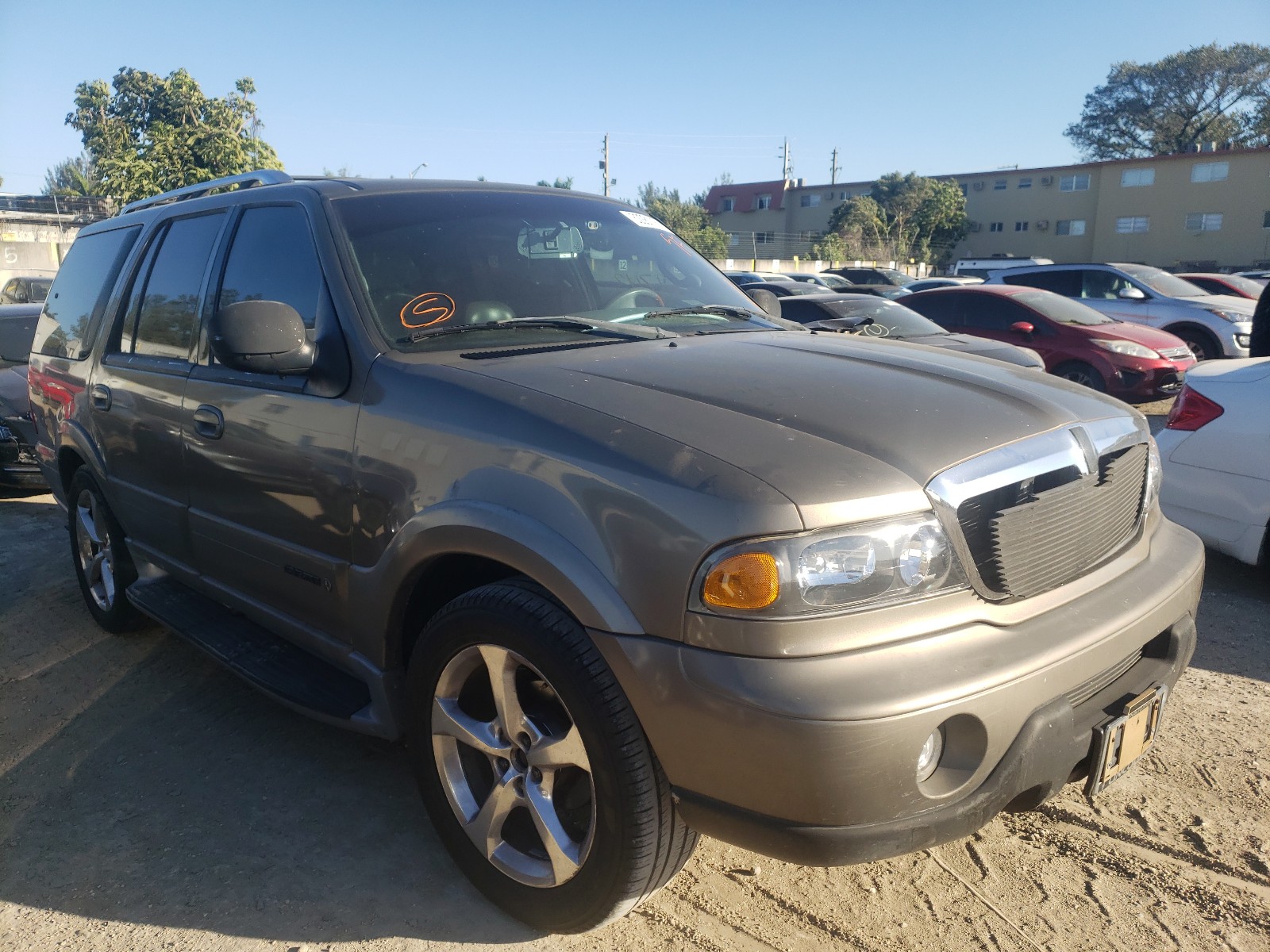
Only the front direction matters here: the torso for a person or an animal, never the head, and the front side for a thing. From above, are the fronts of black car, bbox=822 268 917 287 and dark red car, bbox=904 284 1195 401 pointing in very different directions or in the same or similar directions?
same or similar directions

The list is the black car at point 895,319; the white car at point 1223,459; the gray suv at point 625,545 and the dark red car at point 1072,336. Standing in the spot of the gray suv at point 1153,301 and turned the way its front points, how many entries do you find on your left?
0

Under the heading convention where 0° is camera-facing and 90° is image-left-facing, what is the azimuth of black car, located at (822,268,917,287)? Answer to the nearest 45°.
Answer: approximately 315°

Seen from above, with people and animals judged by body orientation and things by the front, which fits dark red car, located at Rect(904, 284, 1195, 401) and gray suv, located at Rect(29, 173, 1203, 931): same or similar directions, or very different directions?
same or similar directions

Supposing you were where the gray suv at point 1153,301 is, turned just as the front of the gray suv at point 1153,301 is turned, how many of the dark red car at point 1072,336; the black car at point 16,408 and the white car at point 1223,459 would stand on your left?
0

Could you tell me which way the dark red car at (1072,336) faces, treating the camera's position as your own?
facing the viewer and to the right of the viewer

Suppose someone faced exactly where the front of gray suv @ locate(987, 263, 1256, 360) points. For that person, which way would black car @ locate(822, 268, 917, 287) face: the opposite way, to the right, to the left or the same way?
the same way

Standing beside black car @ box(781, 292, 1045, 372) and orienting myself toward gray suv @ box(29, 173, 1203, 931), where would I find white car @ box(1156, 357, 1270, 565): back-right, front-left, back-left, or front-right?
front-left

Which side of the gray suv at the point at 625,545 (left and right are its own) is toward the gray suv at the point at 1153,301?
left

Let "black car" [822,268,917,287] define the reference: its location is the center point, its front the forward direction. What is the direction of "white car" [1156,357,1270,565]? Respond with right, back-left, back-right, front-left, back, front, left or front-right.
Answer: front-right

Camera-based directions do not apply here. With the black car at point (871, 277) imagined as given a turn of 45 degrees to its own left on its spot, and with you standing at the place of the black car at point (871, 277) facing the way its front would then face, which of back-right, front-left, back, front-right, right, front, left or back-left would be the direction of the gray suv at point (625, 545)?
right

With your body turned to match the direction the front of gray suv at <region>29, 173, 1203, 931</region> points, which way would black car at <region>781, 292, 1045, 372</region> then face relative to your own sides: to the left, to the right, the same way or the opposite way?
the same way

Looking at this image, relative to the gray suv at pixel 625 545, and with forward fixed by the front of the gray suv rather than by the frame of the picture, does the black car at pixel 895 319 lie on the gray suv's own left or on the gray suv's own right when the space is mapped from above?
on the gray suv's own left

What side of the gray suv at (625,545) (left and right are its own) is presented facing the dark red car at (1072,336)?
left

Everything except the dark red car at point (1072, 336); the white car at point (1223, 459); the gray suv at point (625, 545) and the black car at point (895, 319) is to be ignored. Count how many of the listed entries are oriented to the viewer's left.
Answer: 0

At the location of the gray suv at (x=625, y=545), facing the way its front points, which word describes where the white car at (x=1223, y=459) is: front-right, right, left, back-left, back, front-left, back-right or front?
left

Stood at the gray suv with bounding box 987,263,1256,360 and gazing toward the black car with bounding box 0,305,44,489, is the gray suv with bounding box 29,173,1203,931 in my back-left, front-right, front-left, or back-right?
front-left

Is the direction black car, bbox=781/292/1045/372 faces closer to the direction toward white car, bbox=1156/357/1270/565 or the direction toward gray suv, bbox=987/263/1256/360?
the white car

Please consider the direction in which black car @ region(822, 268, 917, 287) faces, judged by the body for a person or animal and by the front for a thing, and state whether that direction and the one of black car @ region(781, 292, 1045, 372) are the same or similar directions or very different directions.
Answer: same or similar directions
